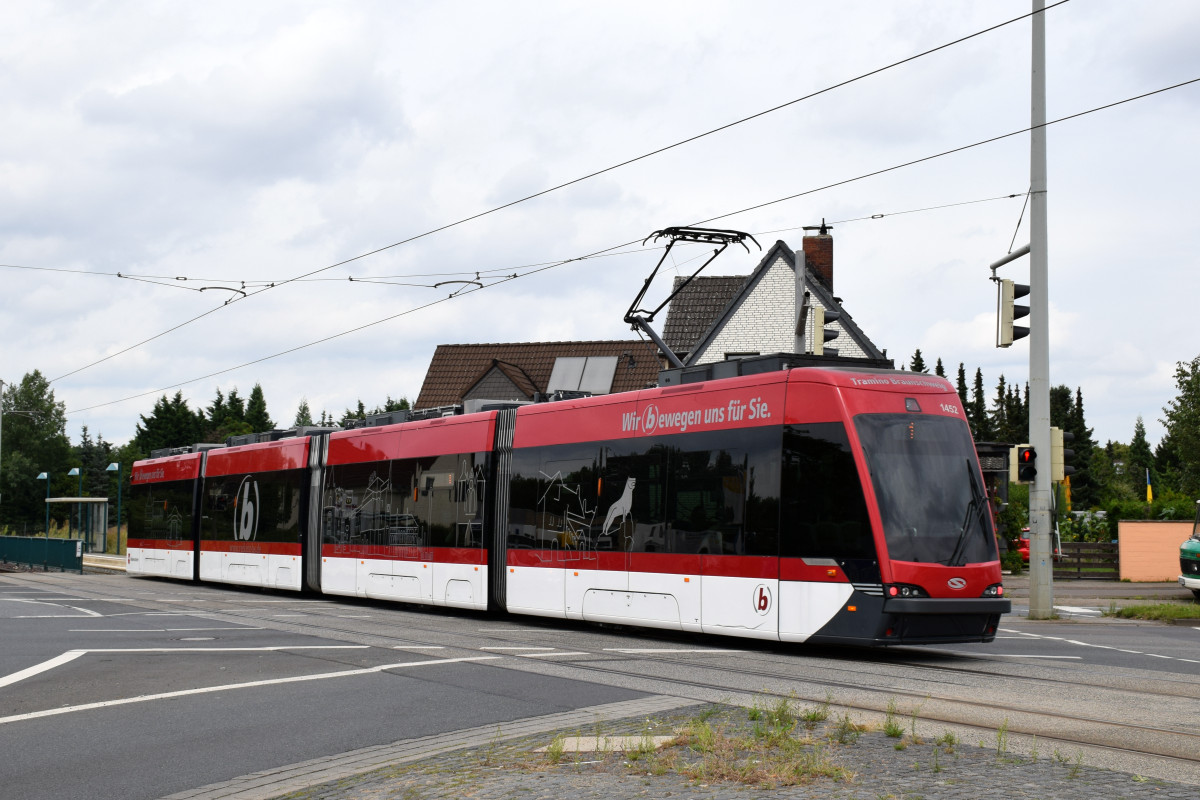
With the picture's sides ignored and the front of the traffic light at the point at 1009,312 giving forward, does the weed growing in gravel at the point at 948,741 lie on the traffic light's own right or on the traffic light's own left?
on the traffic light's own right

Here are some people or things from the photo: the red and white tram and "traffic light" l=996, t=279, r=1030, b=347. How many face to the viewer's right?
1
